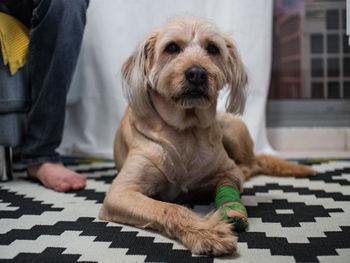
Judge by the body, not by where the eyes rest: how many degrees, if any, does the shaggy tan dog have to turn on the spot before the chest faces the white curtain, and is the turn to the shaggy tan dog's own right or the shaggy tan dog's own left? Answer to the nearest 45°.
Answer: approximately 180°

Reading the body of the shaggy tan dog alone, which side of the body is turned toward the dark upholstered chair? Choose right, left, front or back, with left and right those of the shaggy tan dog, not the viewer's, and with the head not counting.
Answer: right

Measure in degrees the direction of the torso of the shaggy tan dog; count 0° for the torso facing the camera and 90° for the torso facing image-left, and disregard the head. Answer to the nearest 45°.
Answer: approximately 0°
